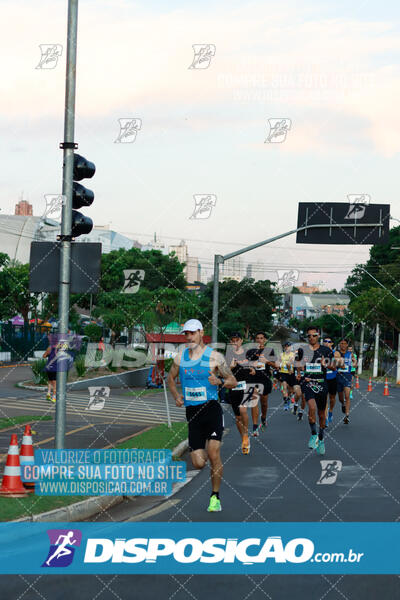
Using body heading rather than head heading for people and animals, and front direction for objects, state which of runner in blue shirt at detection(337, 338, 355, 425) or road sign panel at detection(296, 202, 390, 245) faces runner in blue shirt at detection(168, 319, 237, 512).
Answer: runner in blue shirt at detection(337, 338, 355, 425)

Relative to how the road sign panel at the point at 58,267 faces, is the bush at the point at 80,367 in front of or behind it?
in front

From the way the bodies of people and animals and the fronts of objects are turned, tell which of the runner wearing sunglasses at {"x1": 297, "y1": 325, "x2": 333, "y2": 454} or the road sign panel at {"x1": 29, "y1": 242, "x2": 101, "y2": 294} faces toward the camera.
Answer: the runner wearing sunglasses

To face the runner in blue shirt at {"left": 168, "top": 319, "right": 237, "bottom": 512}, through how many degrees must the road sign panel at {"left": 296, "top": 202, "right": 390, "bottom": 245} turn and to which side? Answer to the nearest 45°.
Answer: approximately 180°

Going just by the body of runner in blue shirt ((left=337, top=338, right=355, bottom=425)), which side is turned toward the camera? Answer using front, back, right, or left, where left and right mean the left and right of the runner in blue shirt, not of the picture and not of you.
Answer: front

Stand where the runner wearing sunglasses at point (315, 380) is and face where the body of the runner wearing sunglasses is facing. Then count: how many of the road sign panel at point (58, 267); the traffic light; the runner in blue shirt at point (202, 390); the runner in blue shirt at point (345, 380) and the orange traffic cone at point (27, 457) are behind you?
1

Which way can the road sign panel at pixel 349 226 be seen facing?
away from the camera

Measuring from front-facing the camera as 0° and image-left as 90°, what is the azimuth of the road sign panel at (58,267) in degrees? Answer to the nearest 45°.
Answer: approximately 180°

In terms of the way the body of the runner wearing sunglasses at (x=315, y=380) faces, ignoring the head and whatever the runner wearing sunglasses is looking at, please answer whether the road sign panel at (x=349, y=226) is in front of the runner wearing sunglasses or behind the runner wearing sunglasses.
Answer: behind

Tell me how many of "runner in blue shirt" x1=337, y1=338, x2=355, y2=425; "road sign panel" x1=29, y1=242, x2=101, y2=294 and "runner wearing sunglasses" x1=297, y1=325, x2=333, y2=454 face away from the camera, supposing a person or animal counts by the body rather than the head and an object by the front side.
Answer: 1

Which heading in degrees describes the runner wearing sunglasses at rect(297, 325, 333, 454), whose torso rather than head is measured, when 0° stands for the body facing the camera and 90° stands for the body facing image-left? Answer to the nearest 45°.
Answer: approximately 0°

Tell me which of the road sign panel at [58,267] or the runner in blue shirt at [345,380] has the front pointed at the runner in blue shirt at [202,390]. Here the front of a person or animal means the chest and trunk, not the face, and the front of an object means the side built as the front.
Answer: the runner in blue shirt at [345,380]
